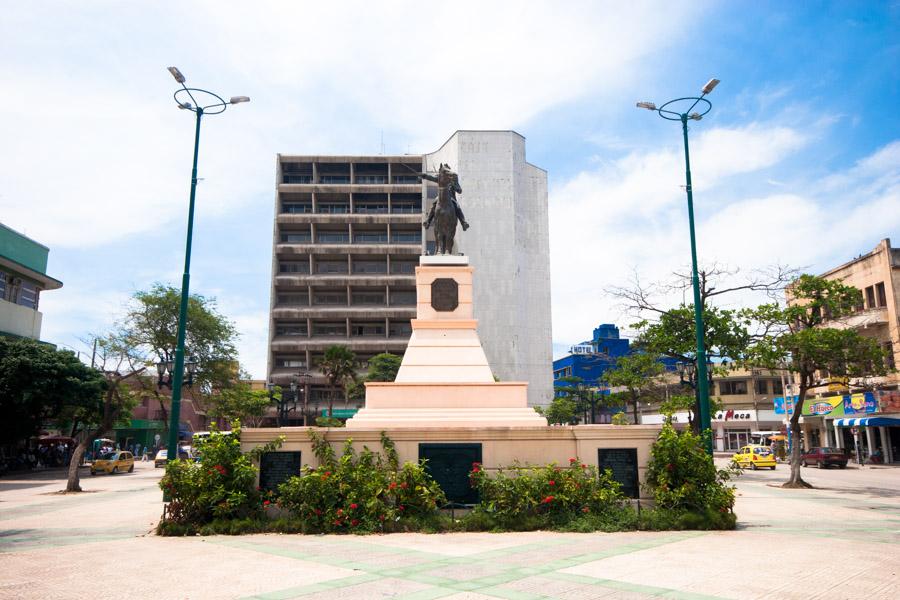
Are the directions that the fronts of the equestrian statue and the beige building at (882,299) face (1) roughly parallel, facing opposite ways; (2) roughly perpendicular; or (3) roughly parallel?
roughly perpendicular

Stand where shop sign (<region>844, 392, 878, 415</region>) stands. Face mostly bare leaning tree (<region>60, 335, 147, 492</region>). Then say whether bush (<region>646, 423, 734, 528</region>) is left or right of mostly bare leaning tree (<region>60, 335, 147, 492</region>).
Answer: left

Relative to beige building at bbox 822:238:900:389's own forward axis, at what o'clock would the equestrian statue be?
The equestrian statue is roughly at 11 o'clock from the beige building.

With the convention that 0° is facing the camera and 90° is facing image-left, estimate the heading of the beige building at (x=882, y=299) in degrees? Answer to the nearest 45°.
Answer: approximately 45°

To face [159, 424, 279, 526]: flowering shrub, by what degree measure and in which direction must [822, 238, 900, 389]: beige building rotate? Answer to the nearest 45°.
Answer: approximately 45° to its left

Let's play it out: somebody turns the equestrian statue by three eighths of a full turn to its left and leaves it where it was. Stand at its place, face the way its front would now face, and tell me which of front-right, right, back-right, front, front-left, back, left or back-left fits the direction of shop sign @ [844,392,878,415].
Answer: front

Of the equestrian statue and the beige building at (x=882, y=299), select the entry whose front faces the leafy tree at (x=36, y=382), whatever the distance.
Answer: the beige building
